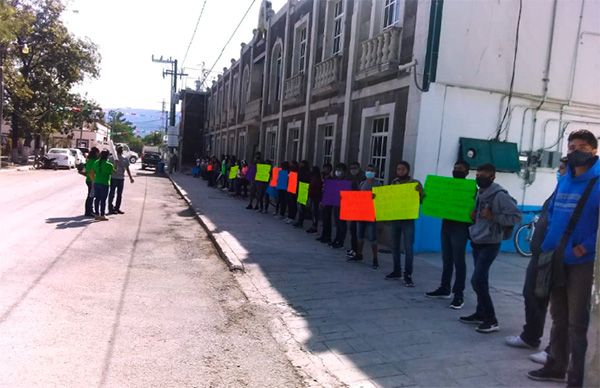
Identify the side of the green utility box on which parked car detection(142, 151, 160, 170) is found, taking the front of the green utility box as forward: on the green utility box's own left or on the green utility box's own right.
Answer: on the green utility box's own right

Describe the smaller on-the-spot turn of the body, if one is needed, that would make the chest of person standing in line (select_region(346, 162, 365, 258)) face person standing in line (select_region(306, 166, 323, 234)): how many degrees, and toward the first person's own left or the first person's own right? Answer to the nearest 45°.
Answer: approximately 90° to the first person's own right

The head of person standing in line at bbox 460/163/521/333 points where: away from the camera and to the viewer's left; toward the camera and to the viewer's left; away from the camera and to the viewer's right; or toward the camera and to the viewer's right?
toward the camera and to the viewer's left

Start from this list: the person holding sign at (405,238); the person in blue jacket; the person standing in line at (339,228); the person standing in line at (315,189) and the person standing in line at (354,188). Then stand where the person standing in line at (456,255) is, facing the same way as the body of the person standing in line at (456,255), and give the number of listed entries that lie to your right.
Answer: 4

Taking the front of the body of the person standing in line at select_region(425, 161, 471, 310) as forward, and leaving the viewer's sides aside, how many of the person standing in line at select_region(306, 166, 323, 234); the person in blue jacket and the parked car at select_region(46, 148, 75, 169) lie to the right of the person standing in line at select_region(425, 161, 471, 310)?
2

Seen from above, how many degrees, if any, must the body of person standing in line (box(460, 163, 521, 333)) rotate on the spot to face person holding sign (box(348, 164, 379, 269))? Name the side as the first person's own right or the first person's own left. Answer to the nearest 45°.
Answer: approximately 90° to the first person's own right

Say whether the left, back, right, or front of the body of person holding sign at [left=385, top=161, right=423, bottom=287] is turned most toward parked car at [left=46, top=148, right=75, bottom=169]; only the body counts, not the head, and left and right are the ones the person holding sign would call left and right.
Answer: right

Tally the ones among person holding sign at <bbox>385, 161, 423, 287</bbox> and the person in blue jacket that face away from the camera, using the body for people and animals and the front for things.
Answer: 0

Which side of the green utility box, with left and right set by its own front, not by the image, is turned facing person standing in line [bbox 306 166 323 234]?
right

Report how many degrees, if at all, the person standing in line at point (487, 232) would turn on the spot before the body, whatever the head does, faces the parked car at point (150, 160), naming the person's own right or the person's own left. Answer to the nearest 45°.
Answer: approximately 90° to the person's own right

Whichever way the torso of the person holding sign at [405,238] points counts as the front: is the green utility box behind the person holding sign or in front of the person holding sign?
behind
